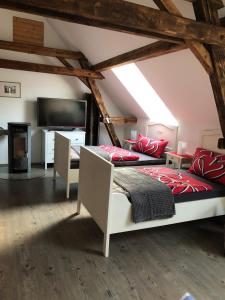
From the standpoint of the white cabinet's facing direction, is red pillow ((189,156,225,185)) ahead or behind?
ahead

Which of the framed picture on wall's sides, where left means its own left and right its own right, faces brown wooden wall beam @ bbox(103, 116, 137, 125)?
left

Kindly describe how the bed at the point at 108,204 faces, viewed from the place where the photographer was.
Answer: facing the viewer and to the left of the viewer

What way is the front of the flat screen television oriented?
toward the camera

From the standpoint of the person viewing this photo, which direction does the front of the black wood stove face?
facing the viewer

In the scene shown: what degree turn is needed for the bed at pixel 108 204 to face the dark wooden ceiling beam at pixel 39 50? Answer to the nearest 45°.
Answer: approximately 90° to its right

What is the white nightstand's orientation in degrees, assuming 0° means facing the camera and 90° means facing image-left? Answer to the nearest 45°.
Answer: approximately 45°

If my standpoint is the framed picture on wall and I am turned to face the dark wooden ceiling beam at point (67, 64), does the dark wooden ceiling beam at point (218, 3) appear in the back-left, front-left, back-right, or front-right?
front-right

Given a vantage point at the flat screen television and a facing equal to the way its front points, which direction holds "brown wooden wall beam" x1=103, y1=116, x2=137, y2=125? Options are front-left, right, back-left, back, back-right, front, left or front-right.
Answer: left

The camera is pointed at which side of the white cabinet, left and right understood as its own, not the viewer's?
front

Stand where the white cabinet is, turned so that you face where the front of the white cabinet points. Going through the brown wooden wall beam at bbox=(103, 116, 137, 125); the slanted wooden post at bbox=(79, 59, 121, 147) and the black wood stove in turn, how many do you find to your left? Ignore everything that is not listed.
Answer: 2

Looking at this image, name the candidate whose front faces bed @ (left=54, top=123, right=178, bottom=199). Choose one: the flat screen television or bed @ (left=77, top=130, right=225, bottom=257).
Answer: the flat screen television

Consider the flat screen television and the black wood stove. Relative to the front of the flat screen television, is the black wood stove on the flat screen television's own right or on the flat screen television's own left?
on the flat screen television's own right

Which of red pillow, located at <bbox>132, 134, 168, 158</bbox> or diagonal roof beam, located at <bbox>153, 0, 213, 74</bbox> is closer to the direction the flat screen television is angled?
the diagonal roof beam
